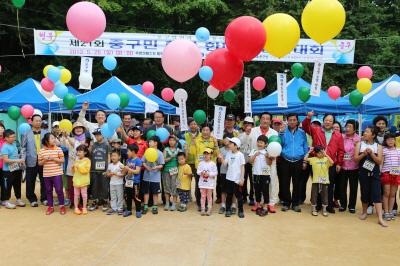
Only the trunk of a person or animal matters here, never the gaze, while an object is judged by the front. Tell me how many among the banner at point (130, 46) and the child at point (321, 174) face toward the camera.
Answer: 2

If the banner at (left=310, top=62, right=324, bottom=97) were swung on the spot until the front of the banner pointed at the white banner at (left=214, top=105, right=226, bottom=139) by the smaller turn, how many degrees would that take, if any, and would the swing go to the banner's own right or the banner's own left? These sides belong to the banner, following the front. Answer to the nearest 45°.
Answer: approximately 45° to the banner's own right
